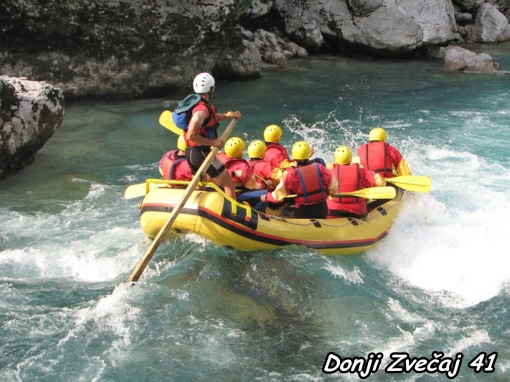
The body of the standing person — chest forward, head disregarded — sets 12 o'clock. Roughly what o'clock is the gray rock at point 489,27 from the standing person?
The gray rock is roughly at 10 o'clock from the standing person.

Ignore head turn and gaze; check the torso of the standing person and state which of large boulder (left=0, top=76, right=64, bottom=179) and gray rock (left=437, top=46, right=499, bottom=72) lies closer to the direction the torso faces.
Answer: the gray rock

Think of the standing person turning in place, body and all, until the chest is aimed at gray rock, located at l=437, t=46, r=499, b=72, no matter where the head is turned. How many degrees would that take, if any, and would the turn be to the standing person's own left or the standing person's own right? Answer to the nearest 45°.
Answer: approximately 45° to the standing person's own left

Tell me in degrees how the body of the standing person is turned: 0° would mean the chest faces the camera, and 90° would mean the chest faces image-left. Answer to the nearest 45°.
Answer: approximately 270°

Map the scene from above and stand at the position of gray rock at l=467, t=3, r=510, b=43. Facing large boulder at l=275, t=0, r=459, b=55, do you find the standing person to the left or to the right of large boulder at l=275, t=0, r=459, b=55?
left

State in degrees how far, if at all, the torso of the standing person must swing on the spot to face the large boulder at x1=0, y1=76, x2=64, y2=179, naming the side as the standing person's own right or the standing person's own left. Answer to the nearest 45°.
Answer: approximately 135° to the standing person's own left

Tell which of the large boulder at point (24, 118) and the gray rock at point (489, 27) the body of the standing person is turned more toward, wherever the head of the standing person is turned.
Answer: the gray rock
